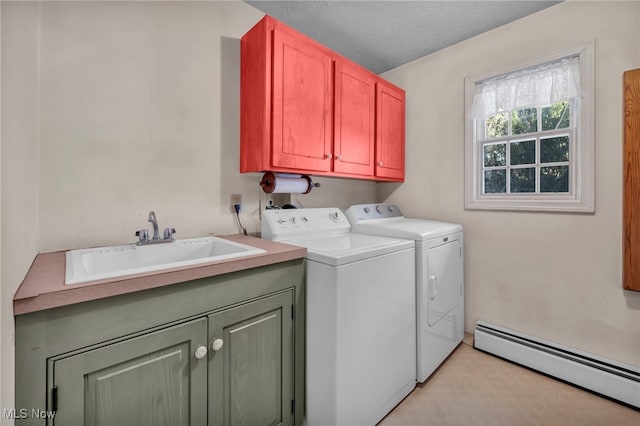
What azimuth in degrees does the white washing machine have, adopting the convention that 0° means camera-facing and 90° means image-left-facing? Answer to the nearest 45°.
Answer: approximately 315°

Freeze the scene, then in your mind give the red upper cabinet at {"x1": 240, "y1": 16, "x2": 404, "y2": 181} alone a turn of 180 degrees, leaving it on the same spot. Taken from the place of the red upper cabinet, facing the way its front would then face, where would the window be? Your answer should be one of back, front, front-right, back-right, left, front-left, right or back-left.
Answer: back-right

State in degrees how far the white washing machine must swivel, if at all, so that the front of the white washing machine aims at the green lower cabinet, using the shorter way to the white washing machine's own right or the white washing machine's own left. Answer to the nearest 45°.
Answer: approximately 90° to the white washing machine's own right

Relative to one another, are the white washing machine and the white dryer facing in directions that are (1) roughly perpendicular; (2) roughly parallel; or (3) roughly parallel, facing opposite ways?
roughly parallel

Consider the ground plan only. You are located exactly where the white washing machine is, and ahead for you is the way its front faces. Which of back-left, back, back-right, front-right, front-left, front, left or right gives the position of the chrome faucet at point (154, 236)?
back-right

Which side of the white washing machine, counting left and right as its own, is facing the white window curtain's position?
left

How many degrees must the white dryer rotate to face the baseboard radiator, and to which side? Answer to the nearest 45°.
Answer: approximately 45° to its left

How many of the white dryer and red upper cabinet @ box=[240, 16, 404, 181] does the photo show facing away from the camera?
0

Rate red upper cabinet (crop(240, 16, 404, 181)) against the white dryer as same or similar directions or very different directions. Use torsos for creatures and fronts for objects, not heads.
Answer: same or similar directions

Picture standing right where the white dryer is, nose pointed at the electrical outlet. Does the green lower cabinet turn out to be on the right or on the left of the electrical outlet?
left

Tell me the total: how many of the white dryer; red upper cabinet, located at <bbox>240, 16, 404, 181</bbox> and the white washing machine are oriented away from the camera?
0

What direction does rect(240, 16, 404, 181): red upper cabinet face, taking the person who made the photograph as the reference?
facing the viewer and to the right of the viewer

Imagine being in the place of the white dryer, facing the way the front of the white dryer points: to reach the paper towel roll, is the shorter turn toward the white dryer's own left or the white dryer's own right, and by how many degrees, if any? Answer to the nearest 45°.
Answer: approximately 135° to the white dryer's own right

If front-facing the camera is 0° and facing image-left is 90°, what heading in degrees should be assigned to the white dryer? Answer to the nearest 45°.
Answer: approximately 315°

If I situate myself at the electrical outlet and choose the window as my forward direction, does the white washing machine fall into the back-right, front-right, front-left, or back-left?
front-right
